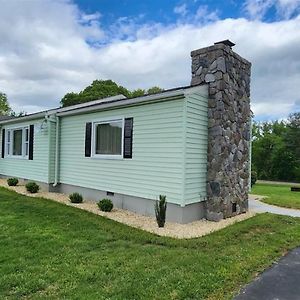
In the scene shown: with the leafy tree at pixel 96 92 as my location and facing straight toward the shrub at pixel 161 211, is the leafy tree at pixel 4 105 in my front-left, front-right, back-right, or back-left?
back-right

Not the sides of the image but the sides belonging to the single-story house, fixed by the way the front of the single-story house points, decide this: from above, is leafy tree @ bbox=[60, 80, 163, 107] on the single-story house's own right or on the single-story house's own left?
on the single-story house's own right

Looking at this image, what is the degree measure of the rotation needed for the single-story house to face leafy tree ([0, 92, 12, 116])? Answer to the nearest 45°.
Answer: approximately 90° to its right
